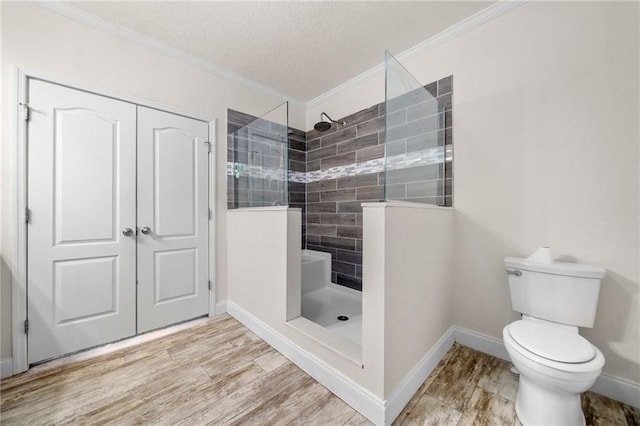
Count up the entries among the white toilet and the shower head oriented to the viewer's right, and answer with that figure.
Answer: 0

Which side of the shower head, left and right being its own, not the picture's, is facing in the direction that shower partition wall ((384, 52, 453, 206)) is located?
left

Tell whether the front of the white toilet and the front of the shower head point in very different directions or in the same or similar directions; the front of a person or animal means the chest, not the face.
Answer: same or similar directions

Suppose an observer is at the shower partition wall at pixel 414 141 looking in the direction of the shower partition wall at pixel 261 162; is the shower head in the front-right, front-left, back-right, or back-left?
front-right

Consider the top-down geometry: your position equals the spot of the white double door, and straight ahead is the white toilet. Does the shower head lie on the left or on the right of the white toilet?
left

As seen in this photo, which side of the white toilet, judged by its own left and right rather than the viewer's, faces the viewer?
front

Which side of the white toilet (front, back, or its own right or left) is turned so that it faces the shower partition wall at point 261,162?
right

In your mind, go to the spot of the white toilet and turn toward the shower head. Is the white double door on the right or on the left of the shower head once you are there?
left

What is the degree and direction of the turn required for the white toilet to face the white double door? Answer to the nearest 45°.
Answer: approximately 45° to its right

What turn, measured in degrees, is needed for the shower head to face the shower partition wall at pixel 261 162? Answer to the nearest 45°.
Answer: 0° — it already faces it

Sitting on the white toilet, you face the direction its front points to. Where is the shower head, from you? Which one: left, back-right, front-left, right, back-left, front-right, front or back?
right

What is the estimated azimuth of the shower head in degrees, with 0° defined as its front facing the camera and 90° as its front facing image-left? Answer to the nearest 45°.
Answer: approximately 45°
